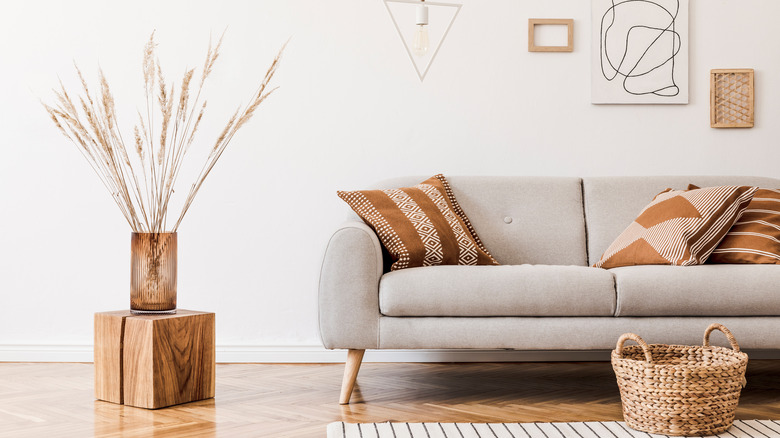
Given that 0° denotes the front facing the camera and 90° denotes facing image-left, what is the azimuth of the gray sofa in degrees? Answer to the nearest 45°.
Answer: approximately 0°

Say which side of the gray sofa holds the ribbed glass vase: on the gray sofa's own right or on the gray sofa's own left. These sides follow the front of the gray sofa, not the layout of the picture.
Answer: on the gray sofa's own right

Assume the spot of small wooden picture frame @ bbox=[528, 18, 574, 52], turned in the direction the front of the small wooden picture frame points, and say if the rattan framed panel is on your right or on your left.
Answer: on your left

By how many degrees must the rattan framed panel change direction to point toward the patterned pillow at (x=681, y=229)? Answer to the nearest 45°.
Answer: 0° — it already faces it

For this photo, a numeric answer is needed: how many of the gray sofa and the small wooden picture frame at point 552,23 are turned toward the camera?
2

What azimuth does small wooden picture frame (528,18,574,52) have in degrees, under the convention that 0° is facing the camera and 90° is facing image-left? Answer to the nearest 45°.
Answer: approximately 0°

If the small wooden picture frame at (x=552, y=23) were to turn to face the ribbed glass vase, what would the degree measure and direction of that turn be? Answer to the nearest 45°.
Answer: approximately 45° to its right

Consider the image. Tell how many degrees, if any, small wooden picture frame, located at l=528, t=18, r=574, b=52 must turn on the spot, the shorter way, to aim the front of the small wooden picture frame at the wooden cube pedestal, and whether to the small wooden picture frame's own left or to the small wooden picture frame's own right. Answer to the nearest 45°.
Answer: approximately 45° to the small wooden picture frame's own right

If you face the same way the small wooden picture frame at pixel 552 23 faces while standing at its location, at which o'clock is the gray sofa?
The gray sofa is roughly at 12 o'clock from the small wooden picture frame.

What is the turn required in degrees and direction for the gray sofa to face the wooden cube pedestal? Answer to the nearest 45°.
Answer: approximately 90° to its right
